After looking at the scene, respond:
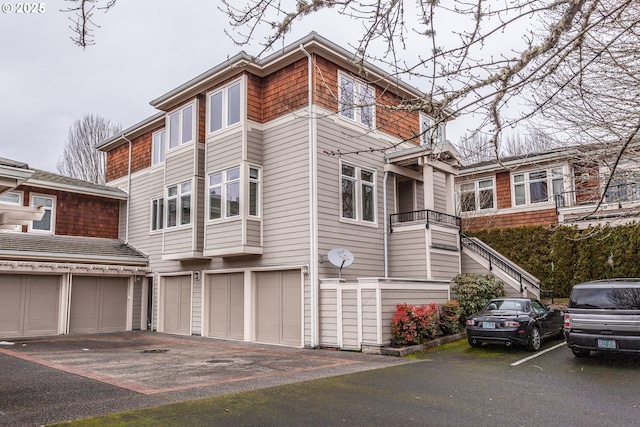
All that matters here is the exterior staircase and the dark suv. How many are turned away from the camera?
1

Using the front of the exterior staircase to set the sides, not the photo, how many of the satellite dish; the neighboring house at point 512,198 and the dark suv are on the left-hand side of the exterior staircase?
1

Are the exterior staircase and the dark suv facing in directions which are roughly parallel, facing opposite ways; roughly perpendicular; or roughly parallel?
roughly perpendicular

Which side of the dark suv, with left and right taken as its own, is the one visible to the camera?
back

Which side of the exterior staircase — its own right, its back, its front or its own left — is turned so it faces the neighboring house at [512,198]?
left

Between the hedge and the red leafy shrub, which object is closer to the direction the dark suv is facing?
the hedge

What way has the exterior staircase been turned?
to the viewer's right

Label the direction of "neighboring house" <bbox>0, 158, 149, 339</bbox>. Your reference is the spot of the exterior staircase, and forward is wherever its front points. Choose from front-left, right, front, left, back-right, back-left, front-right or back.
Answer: back

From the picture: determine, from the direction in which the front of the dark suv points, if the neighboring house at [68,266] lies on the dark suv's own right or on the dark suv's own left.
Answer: on the dark suv's own left

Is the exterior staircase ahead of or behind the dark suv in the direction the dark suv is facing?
ahead

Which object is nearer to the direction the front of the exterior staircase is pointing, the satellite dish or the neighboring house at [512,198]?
the neighboring house

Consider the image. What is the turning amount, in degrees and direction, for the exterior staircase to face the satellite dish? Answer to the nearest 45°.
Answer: approximately 135° to its right

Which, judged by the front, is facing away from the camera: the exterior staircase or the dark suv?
the dark suv

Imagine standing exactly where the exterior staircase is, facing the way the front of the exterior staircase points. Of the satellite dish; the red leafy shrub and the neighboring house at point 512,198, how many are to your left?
1

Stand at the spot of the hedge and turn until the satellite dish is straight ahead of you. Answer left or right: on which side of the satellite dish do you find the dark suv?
left
